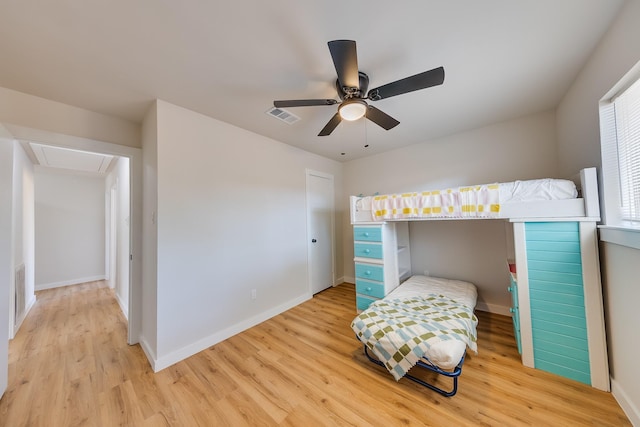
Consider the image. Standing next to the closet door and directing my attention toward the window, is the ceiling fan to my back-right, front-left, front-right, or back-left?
front-right

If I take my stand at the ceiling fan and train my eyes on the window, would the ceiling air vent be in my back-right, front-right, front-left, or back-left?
back-left

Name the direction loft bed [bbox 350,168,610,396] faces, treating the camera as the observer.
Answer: facing the viewer and to the left of the viewer

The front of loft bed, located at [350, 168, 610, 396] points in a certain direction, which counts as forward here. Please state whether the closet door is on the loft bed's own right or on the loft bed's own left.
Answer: on the loft bed's own right

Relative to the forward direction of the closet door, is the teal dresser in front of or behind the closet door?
in front

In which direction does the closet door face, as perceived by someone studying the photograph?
facing the viewer and to the right of the viewer

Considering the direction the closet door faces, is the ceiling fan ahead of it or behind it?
ahead

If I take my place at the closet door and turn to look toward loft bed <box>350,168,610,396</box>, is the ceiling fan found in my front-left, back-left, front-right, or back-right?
front-right

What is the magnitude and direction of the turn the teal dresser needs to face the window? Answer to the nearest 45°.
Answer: approximately 90° to its left

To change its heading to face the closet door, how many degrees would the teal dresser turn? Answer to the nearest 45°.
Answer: approximately 90° to its right
